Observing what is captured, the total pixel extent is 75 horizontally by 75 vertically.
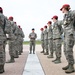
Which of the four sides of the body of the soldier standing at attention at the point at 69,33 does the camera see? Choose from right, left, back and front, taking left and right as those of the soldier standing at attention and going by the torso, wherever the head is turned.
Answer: left

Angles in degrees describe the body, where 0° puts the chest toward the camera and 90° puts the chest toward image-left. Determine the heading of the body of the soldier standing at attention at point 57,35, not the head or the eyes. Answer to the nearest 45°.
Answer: approximately 90°

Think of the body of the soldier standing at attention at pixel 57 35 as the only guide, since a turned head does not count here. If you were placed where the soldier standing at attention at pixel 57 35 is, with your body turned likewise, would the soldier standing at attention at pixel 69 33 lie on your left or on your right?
on your left

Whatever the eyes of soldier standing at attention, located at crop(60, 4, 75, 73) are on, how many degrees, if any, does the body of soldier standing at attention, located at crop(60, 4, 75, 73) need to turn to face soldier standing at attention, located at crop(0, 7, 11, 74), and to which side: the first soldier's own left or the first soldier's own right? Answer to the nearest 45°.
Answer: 0° — they already face them

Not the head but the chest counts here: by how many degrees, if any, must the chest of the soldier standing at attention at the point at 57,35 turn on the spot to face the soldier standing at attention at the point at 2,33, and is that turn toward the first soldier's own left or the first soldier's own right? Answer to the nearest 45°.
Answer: approximately 45° to the first soldier's own left

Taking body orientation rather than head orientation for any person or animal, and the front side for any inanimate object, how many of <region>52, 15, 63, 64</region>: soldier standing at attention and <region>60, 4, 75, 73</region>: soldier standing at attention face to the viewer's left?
2

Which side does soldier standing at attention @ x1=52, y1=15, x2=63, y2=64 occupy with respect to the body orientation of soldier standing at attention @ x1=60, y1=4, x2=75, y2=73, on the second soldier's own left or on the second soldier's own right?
on the second soldier's own right
